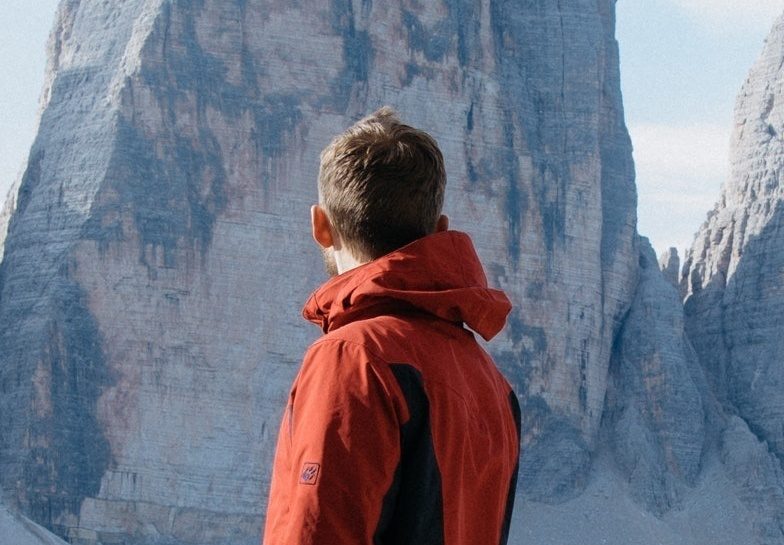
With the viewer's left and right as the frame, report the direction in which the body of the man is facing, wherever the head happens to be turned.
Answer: facing away from the viewer and to the left of the viewer

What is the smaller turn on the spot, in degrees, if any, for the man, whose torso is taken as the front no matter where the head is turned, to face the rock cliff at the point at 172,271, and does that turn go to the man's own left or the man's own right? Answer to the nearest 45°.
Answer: approximately 45° to the man's own right

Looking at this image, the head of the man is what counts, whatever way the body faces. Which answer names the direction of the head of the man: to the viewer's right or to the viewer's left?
to the viewer's left
